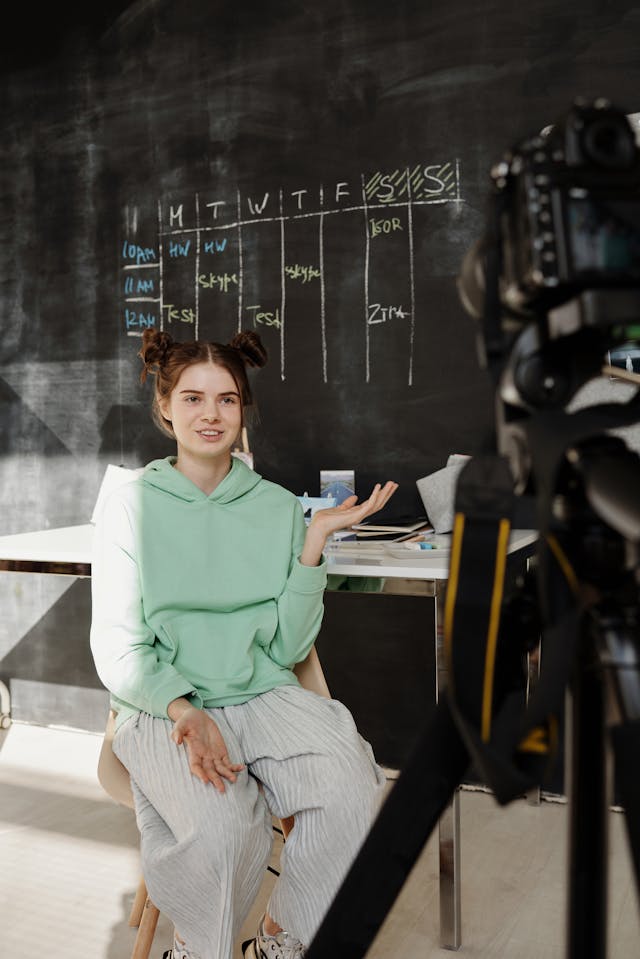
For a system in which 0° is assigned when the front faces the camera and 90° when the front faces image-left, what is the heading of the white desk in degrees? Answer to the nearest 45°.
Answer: approximately 0°

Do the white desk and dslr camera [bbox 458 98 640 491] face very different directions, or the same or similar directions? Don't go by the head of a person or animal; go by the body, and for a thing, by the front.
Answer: very different directions

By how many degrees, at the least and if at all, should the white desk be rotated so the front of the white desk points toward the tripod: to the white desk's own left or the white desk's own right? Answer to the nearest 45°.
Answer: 0° — it already faces it

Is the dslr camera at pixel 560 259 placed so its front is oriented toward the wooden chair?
yes

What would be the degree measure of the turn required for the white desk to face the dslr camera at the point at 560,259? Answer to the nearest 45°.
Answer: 0° — it already faces it

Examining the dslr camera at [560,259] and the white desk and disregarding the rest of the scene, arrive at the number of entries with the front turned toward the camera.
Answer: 1

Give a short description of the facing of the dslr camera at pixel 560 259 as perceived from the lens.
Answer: facing away from the viewer and to the left of the viewer

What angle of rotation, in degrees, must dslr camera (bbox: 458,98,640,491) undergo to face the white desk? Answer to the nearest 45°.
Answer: approximately 45° to its right

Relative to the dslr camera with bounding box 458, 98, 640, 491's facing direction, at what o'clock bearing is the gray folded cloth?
The gray folded cloth is roughly at 1 o'clock from the dslr camera.

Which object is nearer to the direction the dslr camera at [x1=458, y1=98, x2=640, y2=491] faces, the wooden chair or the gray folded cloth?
the wooden chair
